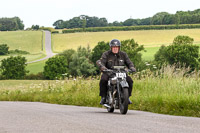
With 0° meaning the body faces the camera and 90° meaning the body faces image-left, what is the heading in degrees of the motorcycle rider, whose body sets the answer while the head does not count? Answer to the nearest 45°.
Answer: approximately 0°
